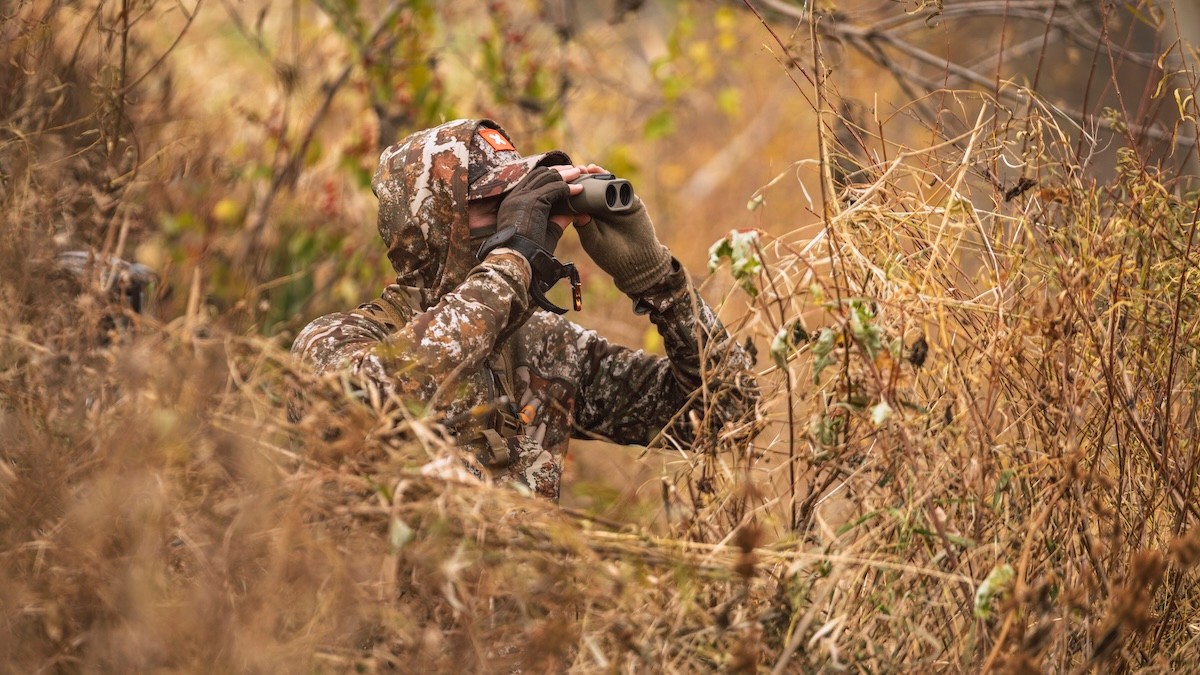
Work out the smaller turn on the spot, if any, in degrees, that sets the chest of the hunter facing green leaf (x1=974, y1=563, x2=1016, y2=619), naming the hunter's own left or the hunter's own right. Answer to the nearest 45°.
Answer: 0° — they already face it

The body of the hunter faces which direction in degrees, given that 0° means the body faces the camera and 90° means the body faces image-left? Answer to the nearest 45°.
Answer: approximately 315°

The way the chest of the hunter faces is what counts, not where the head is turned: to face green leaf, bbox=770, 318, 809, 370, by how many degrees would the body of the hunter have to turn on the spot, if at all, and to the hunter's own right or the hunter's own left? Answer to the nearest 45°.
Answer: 0° — they already face it
